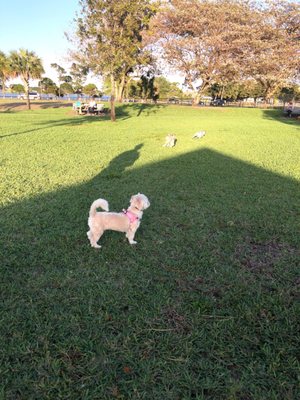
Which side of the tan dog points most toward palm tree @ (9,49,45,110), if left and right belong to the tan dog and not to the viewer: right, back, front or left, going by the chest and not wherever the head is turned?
left

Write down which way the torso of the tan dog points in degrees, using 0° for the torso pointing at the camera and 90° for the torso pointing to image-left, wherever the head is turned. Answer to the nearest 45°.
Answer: approximately 270°

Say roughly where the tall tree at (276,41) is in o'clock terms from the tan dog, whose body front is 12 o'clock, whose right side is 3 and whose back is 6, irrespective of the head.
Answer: The tall tree is roughly at 10 o'clock from the tan dog.

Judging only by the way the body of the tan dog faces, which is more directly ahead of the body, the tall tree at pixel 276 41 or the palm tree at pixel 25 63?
the tall tree

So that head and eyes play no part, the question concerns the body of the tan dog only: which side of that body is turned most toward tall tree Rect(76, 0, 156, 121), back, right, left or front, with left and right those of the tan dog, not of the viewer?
left

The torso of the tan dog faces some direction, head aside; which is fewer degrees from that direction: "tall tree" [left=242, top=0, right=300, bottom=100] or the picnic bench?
the tall tree

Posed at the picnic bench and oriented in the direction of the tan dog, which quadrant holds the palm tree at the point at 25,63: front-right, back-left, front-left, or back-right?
back-right

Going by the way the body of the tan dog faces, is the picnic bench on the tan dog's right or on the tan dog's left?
on the tan dog's left
